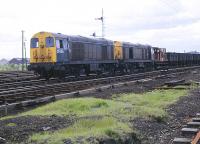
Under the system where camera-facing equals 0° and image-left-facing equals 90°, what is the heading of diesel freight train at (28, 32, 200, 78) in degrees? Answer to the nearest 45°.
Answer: approximately 45°

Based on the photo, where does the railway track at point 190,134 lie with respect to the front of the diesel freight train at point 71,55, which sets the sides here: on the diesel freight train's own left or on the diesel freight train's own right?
on the diesel freight train's own left
